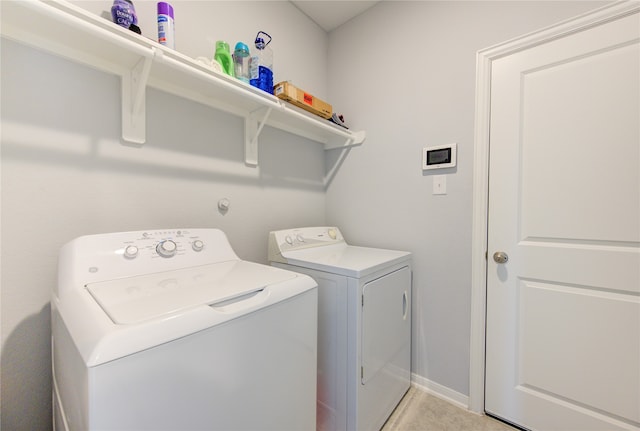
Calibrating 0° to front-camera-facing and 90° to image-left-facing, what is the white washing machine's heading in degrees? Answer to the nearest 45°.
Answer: approximately 315°

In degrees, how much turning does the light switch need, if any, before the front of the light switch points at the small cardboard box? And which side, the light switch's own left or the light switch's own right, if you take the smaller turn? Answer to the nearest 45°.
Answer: approximately 45° to the light switch's own right

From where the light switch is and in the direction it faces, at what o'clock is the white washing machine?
The white washing machine is roughly at 1 o'clock from the light switch.

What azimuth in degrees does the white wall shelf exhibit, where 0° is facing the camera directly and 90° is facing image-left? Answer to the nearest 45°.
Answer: approximately 315°

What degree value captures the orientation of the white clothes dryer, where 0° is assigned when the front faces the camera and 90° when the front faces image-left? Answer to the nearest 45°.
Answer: approximately 315°

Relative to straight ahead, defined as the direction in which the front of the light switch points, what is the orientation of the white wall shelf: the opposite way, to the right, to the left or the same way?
to the left

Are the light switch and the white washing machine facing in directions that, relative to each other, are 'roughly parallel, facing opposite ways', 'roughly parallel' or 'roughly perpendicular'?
roughly perpendicular

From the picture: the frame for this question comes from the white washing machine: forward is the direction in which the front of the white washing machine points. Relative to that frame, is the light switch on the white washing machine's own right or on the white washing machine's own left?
on the white washing machine's own left
